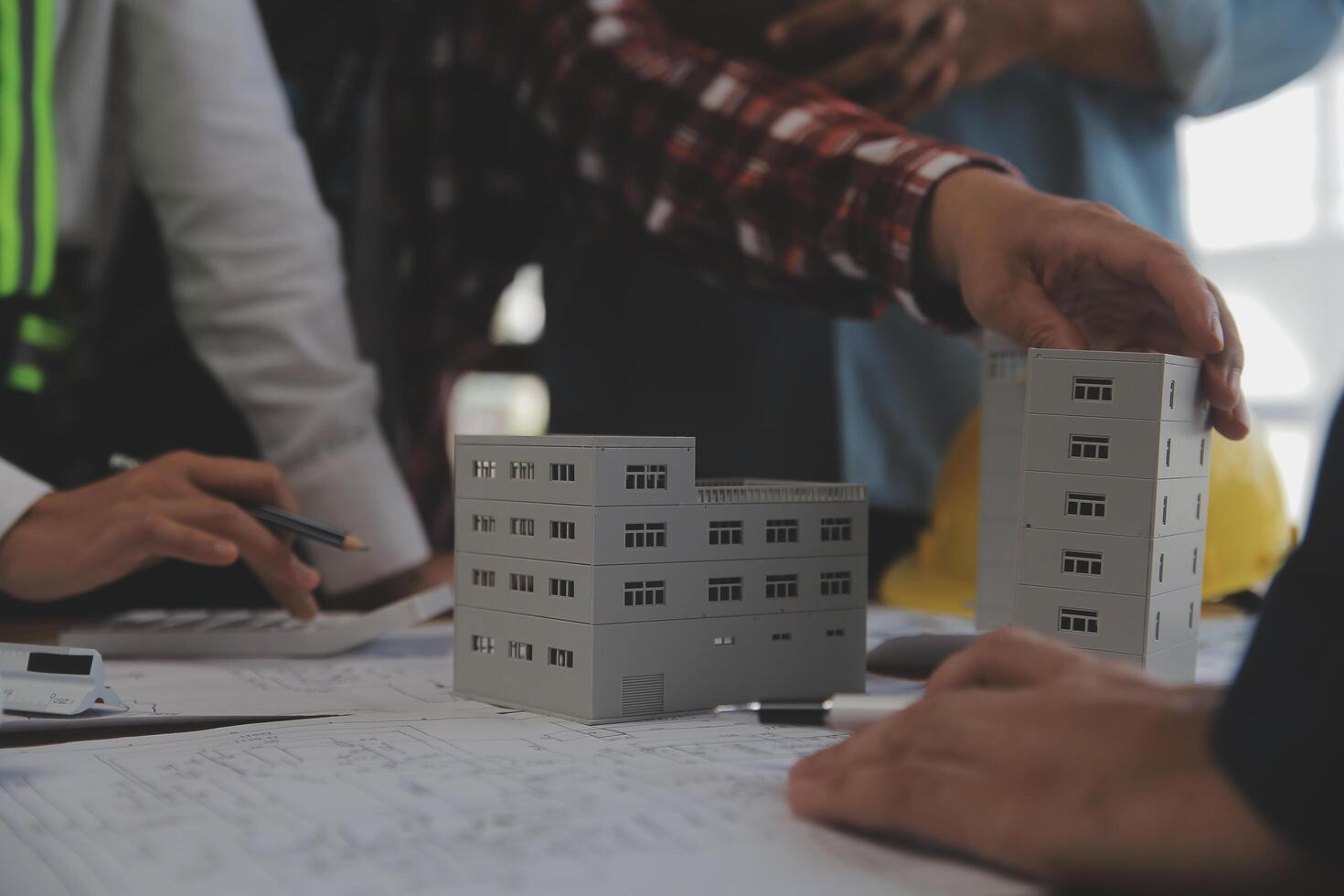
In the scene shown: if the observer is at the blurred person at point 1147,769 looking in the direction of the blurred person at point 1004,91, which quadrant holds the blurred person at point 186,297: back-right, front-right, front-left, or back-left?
front-left

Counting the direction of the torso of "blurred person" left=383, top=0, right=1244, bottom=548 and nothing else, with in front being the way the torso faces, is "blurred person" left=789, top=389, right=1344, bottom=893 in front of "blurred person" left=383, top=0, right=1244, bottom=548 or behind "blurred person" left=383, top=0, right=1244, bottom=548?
in front

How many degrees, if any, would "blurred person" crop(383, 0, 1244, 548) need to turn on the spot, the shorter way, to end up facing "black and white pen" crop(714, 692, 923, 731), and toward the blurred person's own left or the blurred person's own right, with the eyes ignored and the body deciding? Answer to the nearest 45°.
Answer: approximately 45° to the blurred person's own right
